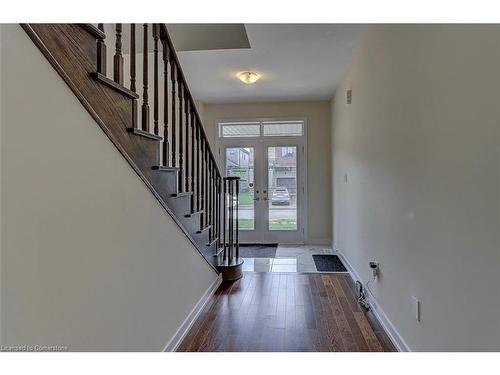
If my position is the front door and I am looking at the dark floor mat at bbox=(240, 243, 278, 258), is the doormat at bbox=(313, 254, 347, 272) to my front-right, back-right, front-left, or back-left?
front-left

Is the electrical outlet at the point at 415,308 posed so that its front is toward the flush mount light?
no

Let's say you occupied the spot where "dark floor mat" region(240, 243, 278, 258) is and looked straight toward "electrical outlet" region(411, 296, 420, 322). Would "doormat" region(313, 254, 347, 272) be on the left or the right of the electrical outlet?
left

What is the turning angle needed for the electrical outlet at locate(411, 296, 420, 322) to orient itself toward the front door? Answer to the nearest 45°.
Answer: approximately 90° to its right

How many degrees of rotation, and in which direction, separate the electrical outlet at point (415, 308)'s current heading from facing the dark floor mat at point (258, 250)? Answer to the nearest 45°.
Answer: approximately 90° to its right

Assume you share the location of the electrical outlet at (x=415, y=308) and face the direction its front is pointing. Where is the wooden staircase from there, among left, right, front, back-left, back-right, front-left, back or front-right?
front

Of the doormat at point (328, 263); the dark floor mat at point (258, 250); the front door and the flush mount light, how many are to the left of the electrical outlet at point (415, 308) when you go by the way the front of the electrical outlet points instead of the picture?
0

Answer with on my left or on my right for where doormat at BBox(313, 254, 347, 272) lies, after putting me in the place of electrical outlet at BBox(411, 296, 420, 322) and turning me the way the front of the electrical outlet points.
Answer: on my right

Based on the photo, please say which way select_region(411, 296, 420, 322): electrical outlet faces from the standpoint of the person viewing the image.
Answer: facing the viewer and to the left of the viewer

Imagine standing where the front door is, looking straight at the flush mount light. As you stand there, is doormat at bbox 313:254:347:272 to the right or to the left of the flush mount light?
left

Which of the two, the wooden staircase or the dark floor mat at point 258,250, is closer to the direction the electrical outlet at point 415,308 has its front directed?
the wooden staircase

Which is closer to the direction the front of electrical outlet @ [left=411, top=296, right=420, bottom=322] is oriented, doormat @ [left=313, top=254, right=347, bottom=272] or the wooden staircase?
the wooden staircase
